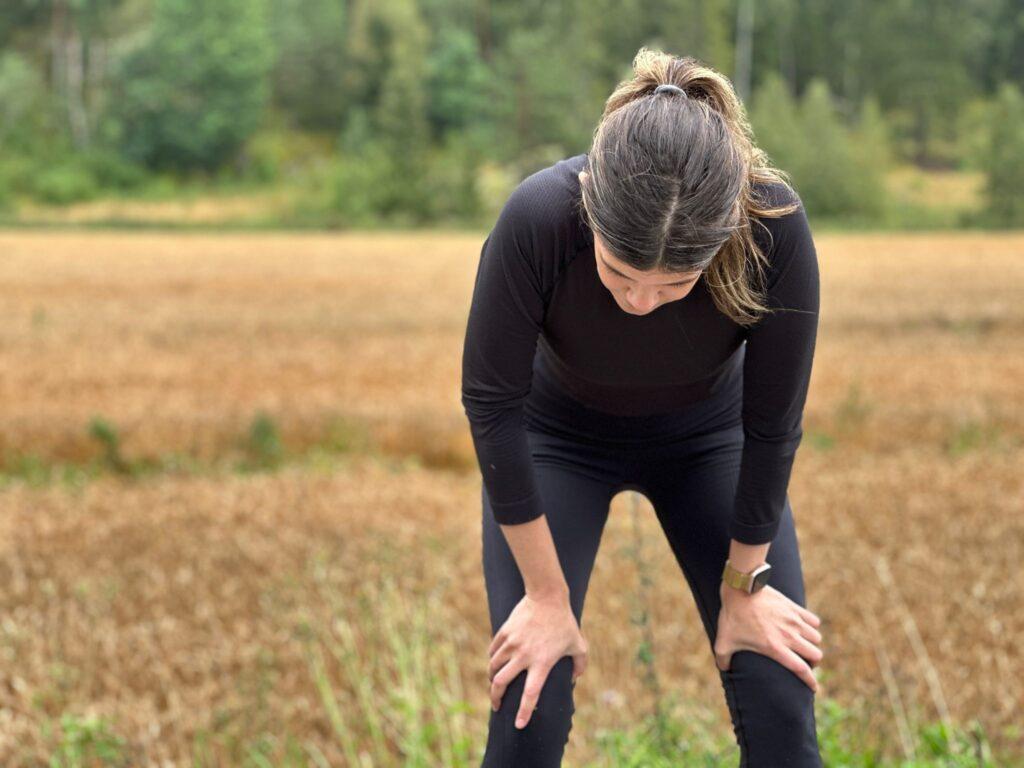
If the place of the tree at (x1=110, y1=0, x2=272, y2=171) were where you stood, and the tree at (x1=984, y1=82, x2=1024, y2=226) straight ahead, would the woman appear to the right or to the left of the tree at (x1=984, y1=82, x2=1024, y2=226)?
right

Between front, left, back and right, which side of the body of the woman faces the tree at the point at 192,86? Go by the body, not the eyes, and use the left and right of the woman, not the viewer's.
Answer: back

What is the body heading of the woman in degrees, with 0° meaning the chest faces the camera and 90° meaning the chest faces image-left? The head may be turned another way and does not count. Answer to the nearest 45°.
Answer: approximately 0°

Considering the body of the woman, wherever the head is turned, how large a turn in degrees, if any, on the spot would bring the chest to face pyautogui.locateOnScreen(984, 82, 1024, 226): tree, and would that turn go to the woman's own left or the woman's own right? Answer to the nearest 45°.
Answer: approximately 180°
